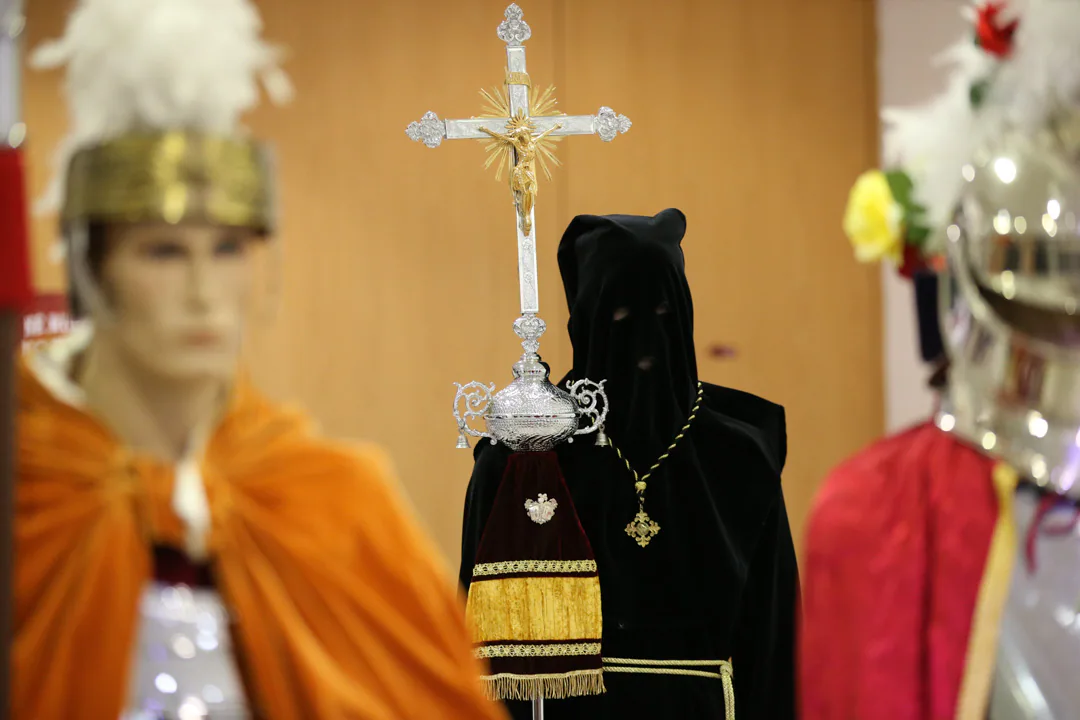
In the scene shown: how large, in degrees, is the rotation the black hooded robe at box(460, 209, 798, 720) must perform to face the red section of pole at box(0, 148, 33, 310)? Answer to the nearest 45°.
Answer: approximately 45° to its right

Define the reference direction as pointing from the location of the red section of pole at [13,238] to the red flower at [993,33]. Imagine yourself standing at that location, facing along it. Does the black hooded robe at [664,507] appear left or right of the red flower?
left

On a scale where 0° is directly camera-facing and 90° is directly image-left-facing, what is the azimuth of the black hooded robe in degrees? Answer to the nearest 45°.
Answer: approximately 0°

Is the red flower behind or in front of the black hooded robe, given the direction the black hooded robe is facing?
in front

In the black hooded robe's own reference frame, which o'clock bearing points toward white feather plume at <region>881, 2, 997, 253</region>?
The white feather plume is roughly at 11 o'clock from the black hooded robe.

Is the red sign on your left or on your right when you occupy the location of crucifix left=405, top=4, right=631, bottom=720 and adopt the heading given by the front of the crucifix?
on your right

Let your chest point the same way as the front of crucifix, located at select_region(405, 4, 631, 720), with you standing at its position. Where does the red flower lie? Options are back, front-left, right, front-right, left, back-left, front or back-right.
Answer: front-left
